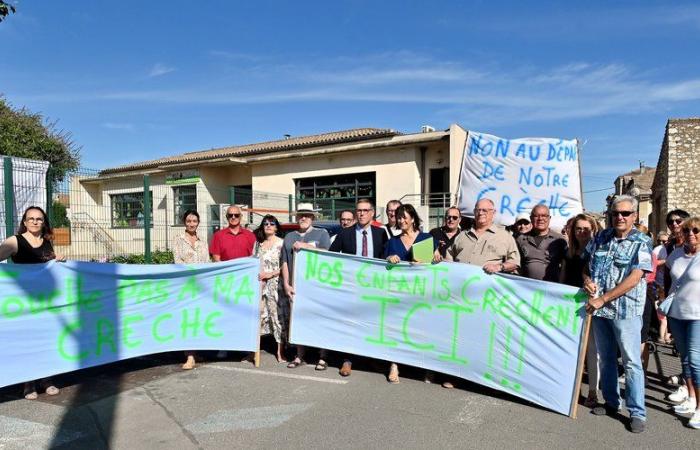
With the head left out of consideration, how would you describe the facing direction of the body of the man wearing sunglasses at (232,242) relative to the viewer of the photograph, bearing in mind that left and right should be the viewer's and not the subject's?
facing the viewer

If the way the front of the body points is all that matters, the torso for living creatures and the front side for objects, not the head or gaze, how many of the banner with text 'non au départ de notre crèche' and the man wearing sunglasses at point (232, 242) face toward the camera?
2

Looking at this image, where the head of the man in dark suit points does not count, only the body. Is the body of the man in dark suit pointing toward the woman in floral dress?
no

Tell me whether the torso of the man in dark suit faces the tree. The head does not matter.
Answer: no

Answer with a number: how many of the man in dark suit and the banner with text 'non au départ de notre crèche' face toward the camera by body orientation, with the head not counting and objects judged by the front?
2

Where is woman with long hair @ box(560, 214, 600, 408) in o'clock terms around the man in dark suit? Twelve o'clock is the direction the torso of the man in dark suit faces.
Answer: The woman with long hair is roughly at 10 o'clock from the man in dark suit.

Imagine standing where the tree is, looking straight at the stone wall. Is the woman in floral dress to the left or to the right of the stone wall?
right

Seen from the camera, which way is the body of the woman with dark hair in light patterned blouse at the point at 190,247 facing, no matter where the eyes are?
toward the camera

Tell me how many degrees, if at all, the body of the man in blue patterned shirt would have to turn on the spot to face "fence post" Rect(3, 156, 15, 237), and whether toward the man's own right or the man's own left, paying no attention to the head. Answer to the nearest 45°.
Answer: approximately 45° to the man's own right

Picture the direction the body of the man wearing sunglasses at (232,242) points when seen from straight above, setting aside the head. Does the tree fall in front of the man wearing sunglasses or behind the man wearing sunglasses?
behind

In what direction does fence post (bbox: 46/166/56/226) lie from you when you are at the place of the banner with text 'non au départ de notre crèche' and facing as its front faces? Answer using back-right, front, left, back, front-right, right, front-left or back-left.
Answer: right

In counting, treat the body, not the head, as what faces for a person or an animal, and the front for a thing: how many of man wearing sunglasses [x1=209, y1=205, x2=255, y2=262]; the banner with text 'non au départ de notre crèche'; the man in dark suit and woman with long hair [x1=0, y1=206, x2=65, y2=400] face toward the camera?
4

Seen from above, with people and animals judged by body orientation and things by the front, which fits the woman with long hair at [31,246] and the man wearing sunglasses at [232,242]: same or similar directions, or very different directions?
same or similar directions

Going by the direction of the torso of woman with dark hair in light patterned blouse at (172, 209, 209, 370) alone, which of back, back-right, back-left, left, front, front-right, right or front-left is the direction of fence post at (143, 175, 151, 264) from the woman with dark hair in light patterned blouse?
back

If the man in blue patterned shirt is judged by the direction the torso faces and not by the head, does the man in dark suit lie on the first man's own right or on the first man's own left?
on the first man's own right

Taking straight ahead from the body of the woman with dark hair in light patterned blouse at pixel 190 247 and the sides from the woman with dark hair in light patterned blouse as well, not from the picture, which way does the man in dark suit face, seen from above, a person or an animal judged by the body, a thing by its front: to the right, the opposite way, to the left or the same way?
the same way

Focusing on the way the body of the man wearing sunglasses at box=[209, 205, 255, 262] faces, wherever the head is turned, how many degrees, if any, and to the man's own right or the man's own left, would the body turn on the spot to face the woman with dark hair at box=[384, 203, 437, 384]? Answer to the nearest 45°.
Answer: approximately 45° to the man's own left

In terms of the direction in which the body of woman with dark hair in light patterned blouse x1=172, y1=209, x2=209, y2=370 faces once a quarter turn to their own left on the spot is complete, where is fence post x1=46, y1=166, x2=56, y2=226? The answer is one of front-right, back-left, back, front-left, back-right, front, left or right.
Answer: back-left

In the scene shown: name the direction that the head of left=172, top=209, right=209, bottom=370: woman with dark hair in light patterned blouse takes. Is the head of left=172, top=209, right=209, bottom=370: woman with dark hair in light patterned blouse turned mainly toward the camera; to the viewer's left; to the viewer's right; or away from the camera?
toward the camera

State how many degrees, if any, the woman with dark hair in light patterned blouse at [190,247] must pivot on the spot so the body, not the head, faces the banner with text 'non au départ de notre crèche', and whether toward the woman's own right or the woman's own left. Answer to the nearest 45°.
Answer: approximately 90° to the woman's own left

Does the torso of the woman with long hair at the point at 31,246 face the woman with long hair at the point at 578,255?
no

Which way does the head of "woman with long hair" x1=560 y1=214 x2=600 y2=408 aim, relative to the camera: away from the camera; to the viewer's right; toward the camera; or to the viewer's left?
toward the camera
